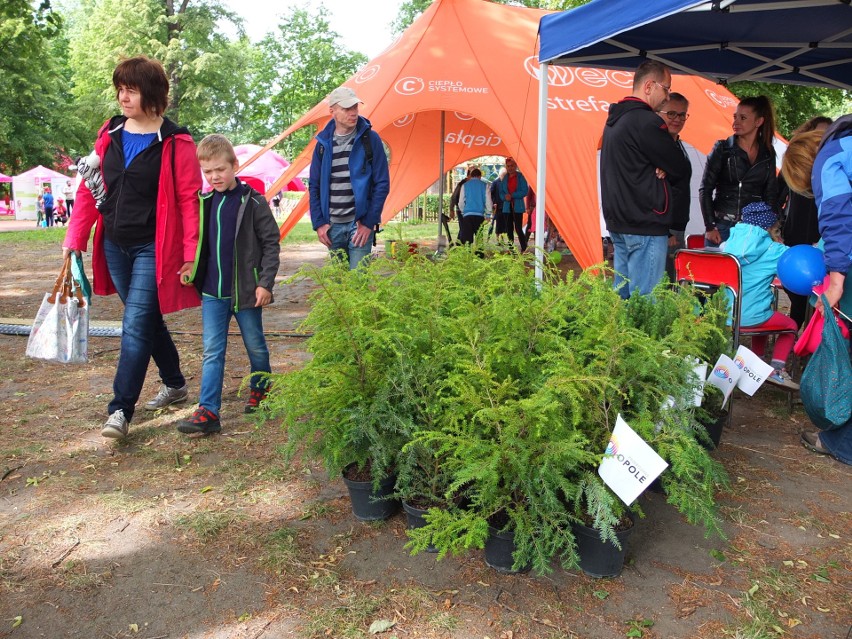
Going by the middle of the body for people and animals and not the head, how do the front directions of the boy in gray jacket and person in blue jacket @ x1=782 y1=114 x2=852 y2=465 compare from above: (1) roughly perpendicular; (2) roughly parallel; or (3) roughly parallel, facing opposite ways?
roughly perpendicular

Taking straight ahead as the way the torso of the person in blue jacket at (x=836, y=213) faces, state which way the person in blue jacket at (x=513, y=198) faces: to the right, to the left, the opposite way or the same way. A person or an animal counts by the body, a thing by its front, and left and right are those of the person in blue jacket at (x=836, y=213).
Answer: to the left

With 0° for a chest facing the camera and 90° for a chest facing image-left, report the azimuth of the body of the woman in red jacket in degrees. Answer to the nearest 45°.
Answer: approximately 45°

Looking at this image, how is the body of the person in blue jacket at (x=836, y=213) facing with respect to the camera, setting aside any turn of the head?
to the viewer's left

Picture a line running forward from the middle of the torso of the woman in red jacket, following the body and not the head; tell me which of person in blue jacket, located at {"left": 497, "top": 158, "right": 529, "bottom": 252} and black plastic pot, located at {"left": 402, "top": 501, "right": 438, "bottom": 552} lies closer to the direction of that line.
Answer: the black plastic pot

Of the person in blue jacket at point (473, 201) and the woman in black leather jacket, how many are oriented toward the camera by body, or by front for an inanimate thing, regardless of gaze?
1

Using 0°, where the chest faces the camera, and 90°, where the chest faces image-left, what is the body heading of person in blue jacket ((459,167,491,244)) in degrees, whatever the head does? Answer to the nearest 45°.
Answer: approximately 180°

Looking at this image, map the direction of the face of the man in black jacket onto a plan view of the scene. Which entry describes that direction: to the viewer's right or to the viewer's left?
to the viewer's right

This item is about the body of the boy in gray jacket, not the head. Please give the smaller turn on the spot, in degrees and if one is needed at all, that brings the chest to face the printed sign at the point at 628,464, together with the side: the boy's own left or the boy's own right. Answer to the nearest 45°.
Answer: approximately 90° to the boy's own left

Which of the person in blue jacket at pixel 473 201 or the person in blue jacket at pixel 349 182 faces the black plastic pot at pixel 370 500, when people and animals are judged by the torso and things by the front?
the person in blue jacket at pixel 349 182
